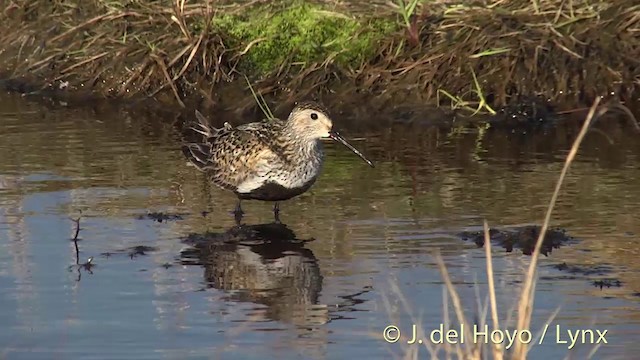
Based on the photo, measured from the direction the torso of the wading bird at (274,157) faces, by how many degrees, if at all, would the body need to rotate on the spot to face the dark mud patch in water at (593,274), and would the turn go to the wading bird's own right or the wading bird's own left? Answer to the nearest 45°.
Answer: approximately 45° to the wading bird's own right

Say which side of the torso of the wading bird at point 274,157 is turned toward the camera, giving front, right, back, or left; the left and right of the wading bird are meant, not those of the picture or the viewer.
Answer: right

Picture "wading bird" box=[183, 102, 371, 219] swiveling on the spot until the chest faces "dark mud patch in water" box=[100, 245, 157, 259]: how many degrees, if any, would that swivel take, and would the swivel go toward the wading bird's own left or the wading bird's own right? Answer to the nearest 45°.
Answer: approximately 135° to the wading bird's own right

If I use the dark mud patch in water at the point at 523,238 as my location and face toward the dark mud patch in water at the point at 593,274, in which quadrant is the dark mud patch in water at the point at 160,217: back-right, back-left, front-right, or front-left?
back-right

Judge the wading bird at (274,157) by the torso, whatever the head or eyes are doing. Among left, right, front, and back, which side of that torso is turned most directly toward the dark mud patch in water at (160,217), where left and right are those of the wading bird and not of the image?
back

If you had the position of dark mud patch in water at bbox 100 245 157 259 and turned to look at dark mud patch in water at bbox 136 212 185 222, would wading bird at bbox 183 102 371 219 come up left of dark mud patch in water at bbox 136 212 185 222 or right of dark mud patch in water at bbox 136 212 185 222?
right

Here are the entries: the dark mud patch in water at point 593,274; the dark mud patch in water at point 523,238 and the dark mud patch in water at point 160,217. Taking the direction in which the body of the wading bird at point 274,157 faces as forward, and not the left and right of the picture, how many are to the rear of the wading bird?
1

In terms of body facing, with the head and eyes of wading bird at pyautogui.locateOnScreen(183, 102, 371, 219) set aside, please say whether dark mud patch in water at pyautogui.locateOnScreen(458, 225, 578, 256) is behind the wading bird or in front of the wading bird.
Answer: in front
